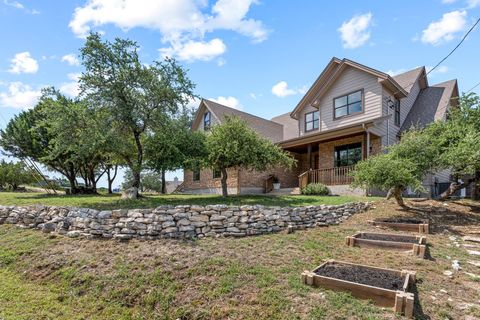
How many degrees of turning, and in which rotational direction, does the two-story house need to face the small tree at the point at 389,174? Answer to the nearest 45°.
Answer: approximately 45° to its left

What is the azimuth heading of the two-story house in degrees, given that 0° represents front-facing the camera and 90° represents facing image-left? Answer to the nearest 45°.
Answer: approximately 45°

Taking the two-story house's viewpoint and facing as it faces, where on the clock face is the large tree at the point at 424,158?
The large tree is roughly at 10 o'clock from the two-story house.
